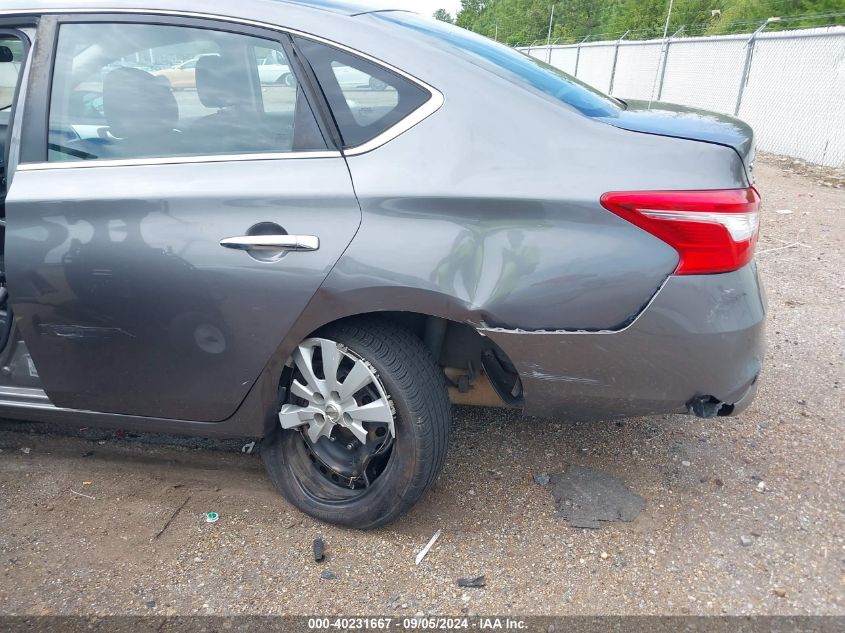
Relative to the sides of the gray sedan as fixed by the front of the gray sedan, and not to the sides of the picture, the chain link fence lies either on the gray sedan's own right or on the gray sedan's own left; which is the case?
on the gray sedan's own right

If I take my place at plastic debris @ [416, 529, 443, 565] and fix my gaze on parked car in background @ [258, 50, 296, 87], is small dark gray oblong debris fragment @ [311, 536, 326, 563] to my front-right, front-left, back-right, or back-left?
front-left

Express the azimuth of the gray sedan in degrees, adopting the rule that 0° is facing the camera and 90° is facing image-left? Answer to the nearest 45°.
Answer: approximately 90°

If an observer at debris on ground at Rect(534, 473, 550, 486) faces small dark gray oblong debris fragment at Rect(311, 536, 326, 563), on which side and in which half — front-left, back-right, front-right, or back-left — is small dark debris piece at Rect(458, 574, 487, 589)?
front-left
